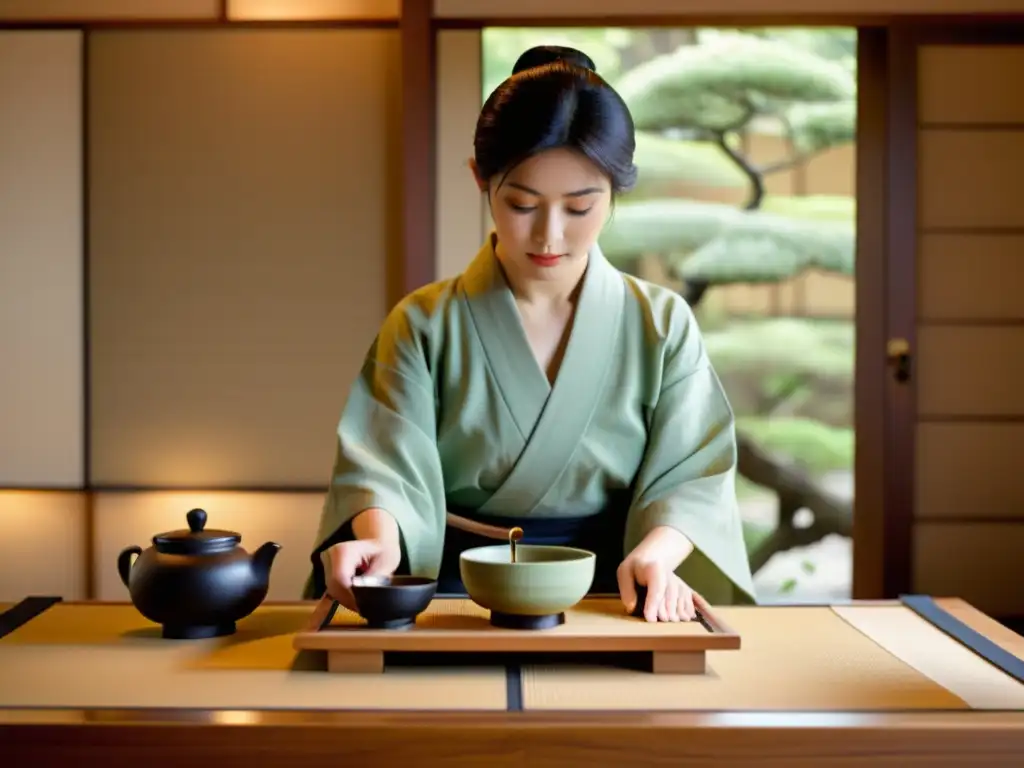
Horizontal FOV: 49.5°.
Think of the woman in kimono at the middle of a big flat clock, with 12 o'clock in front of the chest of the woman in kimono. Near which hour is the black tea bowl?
The black tea bowl is roughly at 1 o'clock from the woman in kimono.

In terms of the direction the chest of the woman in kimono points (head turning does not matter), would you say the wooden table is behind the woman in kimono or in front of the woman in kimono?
in front

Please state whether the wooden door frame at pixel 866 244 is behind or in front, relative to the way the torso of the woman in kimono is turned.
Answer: behind

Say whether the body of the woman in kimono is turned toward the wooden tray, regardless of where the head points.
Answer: yes

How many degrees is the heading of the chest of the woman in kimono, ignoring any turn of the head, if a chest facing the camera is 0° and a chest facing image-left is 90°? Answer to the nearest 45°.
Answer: approximately 0°

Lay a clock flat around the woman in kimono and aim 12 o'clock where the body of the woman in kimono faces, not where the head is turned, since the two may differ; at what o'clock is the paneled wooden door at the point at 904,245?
The paneled wooden door is roughly at 7 o'clock from the woman in kimono.

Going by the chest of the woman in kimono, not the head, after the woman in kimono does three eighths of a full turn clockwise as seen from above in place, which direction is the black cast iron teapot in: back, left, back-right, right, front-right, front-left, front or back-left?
left

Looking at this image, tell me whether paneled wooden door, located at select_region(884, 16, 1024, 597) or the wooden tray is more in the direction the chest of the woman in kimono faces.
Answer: the wooden tray
